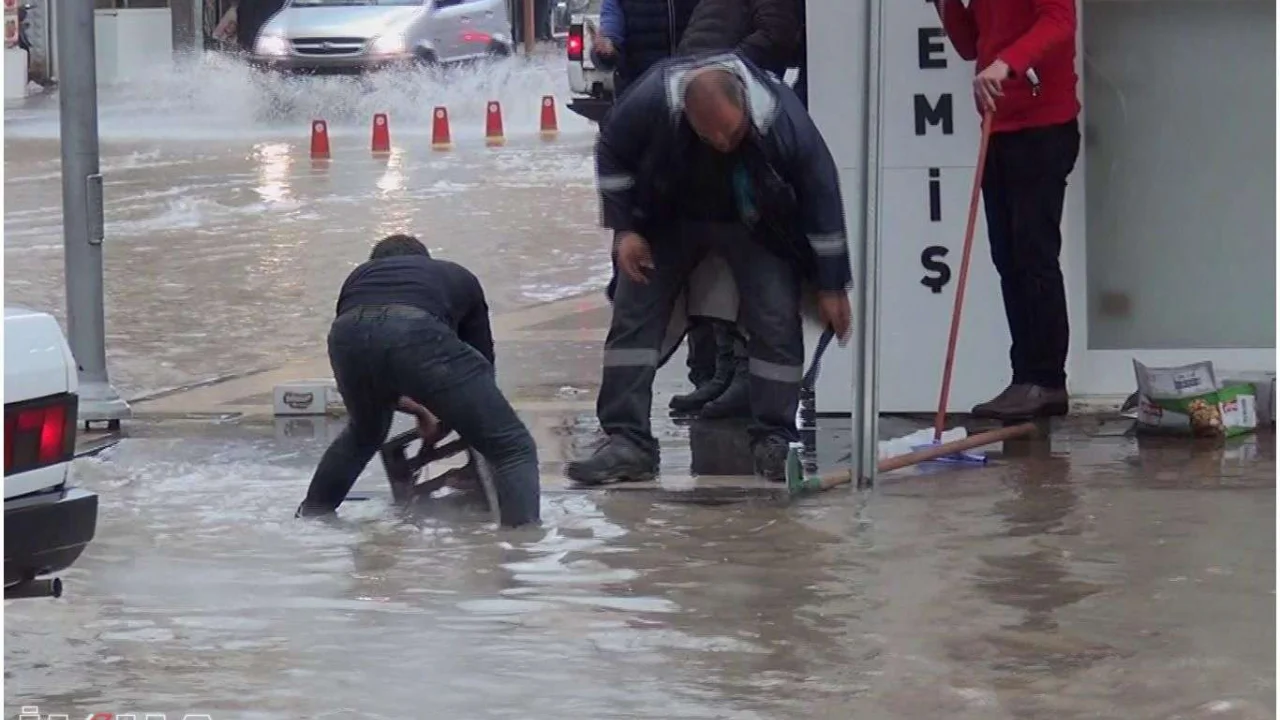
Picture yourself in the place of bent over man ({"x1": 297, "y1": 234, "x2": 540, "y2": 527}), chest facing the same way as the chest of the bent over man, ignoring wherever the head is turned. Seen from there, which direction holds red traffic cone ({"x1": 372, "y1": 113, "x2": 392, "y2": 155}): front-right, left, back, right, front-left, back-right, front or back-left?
front

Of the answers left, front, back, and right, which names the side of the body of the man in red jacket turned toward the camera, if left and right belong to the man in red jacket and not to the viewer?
left

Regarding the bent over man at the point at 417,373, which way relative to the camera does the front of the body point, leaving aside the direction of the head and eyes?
away from the camera

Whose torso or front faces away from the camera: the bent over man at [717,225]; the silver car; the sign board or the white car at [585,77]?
the white car

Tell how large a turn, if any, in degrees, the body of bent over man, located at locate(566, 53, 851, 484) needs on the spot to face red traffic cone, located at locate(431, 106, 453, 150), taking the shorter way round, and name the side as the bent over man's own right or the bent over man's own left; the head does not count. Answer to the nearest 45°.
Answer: approximately 180°

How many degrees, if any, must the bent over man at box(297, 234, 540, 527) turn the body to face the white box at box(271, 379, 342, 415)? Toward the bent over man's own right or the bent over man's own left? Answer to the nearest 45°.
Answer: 0° — they already face it

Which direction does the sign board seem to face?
toward the camera

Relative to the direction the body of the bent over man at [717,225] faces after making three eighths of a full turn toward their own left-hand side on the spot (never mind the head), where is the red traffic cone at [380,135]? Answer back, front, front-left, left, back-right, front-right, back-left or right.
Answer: front-left

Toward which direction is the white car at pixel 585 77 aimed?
away from the camera

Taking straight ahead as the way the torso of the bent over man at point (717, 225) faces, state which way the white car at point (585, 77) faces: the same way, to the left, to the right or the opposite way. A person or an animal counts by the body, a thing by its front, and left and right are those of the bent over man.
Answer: the opposite way

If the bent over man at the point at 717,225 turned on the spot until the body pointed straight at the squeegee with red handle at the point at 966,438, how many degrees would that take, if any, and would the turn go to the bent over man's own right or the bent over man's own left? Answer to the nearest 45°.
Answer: approximately 135° to the bent over man's own left

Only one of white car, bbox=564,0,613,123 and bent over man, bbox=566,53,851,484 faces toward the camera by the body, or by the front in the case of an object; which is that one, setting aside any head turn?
the bent over man

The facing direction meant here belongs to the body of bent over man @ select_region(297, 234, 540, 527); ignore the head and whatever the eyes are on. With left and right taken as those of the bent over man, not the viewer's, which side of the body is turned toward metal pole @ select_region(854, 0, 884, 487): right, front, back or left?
right

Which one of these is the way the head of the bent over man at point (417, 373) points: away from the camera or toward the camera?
away from the camera

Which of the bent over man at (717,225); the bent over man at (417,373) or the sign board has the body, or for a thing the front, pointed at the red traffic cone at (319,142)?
the bent over man at (417,373)

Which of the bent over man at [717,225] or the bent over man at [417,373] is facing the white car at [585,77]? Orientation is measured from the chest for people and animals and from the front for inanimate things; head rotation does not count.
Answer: the bent over man at [417,373]

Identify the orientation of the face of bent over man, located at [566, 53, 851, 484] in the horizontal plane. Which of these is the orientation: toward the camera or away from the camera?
toward the camera
